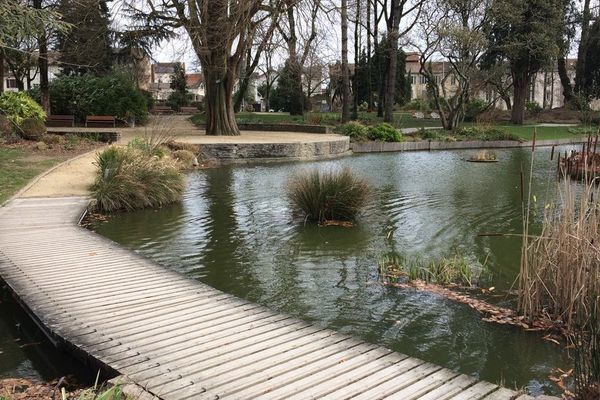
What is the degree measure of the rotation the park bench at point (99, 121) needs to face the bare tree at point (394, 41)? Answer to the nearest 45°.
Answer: approximately 90° to its left

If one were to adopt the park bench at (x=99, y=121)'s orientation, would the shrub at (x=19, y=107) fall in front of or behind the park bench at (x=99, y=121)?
in front

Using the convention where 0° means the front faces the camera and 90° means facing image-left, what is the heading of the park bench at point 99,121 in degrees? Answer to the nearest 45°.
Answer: approximately 0°

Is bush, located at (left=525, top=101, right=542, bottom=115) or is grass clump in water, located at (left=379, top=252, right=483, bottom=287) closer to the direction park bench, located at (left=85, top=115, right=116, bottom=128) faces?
the grass clump in water

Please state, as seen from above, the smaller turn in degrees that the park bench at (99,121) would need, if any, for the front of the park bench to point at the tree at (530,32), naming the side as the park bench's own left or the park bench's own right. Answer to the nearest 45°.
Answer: approximately 90° to the park bench's own left

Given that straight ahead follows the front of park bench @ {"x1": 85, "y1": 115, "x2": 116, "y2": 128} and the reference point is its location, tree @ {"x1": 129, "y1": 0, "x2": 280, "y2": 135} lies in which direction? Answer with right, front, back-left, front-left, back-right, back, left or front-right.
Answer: front-left

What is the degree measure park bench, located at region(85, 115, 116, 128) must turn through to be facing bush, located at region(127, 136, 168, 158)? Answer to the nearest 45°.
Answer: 0° — it already faces it

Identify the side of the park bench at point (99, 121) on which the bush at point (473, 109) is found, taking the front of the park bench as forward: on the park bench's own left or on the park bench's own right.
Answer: on the park bench's own left

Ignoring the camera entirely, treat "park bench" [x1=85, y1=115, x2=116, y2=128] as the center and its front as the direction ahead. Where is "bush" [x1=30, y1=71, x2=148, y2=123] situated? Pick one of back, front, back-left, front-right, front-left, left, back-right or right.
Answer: back

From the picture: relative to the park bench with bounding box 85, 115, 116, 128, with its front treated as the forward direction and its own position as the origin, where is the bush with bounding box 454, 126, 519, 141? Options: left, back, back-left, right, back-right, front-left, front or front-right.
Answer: left

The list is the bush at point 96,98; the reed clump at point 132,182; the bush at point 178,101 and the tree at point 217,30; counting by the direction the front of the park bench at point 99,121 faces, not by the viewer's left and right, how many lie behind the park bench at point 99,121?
2

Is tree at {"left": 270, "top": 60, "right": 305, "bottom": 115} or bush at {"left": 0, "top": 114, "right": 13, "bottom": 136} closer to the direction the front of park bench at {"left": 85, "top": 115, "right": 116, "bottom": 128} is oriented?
the bush
